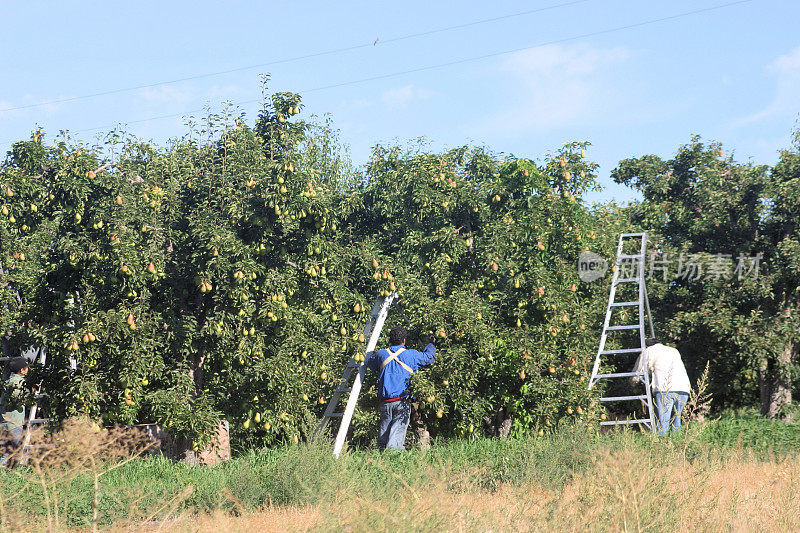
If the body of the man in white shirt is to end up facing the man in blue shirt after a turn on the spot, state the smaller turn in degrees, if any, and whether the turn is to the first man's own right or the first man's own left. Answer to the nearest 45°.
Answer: approximately 90° to the first man's own left

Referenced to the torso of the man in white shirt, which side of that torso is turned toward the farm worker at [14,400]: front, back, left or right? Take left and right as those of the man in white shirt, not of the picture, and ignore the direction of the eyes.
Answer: left

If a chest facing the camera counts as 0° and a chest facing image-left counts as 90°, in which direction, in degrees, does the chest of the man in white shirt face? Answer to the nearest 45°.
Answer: approximately 135°

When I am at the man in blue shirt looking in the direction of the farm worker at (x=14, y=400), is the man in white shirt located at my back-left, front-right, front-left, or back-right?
back-right
